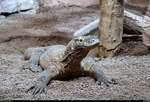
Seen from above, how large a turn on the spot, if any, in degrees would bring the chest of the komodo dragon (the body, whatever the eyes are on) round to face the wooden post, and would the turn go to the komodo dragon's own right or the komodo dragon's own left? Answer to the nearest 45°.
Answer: approximately 90° to the komodo dragon's own left

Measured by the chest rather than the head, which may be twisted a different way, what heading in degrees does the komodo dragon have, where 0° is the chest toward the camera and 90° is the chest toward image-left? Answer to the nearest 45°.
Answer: approximately 315°

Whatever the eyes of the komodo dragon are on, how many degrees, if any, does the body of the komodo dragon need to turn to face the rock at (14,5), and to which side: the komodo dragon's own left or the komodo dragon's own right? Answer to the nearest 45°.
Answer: approximately 135° to the komodo dragon's own left
